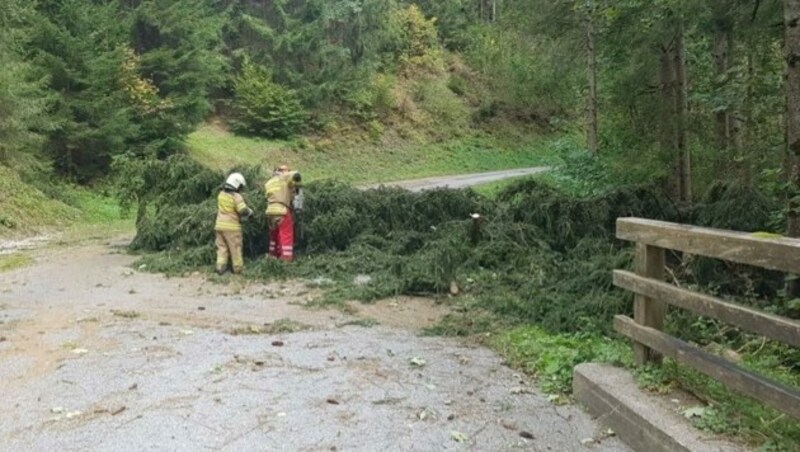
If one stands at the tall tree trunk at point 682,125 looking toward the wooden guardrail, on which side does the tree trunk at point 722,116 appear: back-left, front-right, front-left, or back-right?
back-left

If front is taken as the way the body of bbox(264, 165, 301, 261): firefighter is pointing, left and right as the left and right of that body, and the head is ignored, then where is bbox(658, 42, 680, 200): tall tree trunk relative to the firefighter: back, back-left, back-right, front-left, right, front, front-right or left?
right

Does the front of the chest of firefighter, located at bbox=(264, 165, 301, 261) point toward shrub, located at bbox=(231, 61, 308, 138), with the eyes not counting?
yes

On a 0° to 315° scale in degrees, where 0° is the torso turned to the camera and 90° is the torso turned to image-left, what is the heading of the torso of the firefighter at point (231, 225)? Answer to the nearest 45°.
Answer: approximately 225°

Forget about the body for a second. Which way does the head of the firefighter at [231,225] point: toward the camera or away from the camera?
away from the camera

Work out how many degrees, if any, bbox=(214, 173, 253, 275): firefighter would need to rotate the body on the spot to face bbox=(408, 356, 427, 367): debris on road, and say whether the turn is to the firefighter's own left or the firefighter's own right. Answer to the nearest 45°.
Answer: approximately 135° to the firefighter's own right

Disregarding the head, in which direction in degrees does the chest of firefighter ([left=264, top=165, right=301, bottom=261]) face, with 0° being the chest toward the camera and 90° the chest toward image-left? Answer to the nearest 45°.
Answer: approximately 180°

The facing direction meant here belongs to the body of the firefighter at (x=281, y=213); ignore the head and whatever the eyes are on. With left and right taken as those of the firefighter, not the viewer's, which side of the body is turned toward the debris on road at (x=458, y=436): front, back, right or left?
back

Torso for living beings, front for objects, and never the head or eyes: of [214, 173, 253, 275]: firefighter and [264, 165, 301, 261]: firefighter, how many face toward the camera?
0
